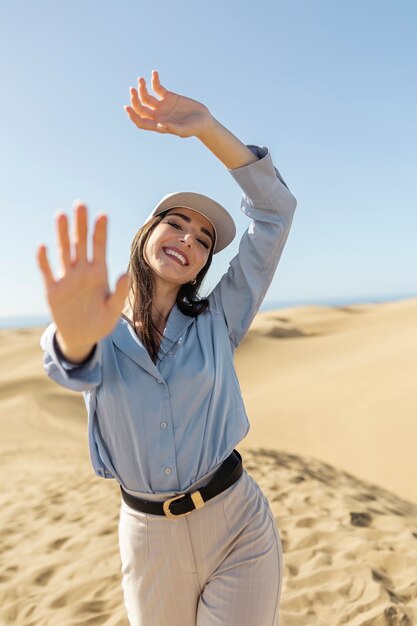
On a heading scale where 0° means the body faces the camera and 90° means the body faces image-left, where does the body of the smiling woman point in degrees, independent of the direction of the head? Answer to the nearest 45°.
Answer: approximately 0°
